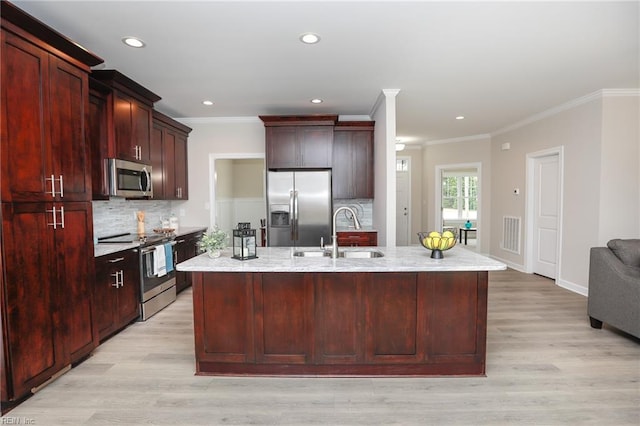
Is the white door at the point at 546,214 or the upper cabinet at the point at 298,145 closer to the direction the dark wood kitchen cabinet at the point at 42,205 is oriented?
the white door

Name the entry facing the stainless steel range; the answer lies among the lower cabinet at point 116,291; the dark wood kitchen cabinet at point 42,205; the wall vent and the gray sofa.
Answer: the wall vent

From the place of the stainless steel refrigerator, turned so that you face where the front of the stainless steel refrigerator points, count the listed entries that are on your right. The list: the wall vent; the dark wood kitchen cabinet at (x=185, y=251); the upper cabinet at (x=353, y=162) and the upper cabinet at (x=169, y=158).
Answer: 2

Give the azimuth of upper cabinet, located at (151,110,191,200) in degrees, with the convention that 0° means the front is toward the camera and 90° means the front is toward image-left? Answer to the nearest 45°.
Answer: approximately 315°

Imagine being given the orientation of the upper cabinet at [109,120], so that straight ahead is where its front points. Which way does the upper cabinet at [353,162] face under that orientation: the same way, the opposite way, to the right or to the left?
to the right

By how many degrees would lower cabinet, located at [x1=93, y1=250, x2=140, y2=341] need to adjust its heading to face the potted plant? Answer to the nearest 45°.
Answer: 0° — it already faces it

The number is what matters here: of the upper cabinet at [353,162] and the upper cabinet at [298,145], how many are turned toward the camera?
2

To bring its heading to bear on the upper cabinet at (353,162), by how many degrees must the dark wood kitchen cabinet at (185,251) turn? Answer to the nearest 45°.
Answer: approximately 45° to its left

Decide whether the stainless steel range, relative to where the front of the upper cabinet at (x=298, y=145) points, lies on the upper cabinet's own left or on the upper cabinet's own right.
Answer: on the upper cabinet's own right
